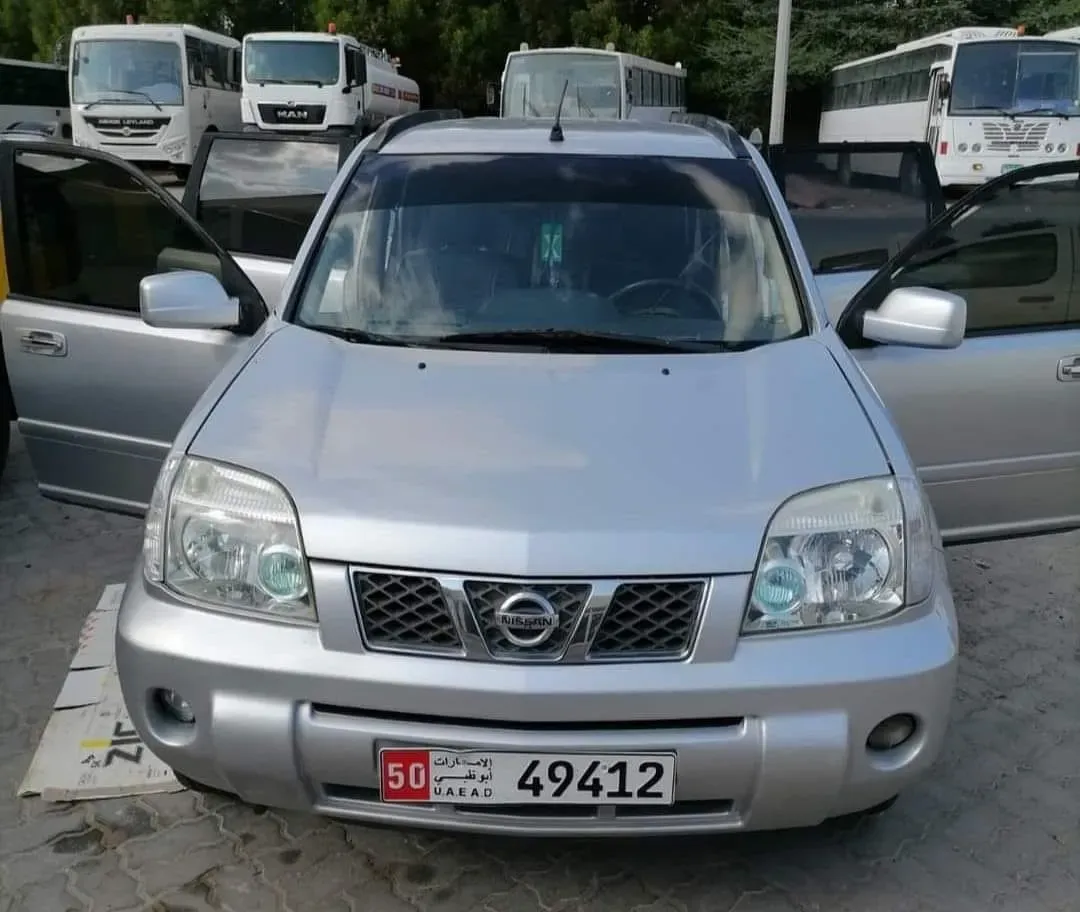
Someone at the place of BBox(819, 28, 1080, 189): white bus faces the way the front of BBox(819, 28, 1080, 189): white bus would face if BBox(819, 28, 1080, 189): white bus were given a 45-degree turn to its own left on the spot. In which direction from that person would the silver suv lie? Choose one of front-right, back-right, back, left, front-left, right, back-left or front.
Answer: right

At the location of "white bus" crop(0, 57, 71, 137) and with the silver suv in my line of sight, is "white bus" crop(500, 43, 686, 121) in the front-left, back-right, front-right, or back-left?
front-left

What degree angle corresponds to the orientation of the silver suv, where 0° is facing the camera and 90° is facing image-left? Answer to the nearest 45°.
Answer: approximately 0°

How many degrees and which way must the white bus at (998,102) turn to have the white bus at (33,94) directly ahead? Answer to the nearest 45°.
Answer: approximately 135° to its right

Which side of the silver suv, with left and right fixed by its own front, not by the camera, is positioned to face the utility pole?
back

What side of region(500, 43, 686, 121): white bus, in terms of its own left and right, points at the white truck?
right

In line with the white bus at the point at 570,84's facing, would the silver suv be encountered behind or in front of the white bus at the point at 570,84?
in front

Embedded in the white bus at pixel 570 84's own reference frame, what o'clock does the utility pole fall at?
The utility pole is roughly at 9 o'clock from the white bus.

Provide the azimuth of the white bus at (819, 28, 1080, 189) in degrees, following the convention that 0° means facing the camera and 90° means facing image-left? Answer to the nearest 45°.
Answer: approximately 315°

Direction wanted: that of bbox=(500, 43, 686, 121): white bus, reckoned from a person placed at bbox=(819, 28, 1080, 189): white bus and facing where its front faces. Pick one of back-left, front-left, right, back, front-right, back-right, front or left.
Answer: back-right

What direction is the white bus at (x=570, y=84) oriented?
toward the camera

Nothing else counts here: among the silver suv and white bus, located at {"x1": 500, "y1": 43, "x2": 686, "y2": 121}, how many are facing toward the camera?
2
